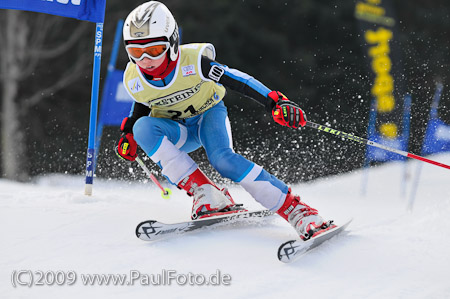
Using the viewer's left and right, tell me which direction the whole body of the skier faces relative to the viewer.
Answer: facing the viewer and to the left of the viewer

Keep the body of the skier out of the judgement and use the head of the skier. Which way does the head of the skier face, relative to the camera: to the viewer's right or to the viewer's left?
to the viewer's left
